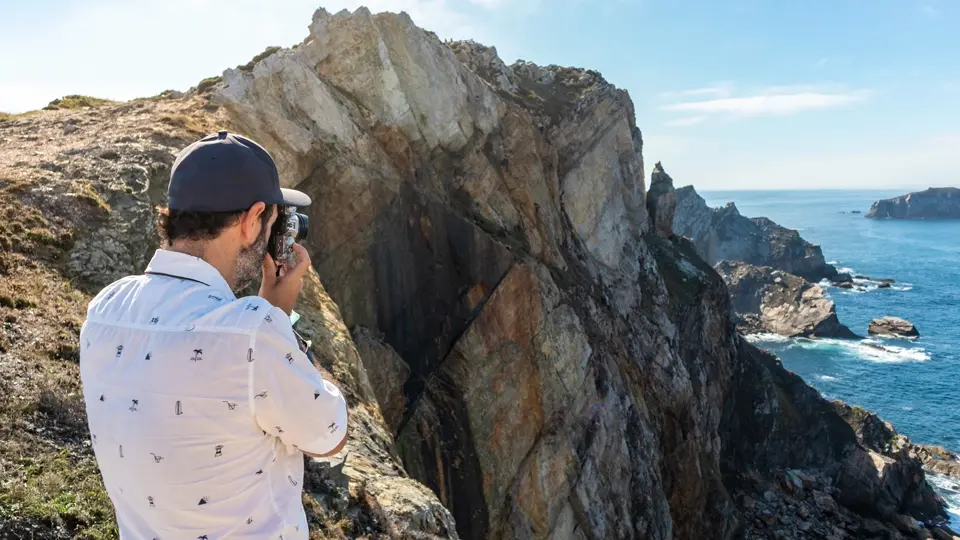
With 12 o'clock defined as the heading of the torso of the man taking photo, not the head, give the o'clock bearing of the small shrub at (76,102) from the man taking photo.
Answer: The small shrub is roughly at 10 o'clock from the man taking photo.

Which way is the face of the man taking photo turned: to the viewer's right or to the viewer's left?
to the viewer's right

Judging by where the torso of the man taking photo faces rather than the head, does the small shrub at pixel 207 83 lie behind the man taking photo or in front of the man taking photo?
in front

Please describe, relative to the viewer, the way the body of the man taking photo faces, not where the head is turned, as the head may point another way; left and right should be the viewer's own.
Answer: facing away from the viewer and to the right of the viewer

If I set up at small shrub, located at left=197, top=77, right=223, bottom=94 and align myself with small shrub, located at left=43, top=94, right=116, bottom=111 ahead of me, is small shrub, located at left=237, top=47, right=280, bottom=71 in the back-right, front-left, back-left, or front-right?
back-right
